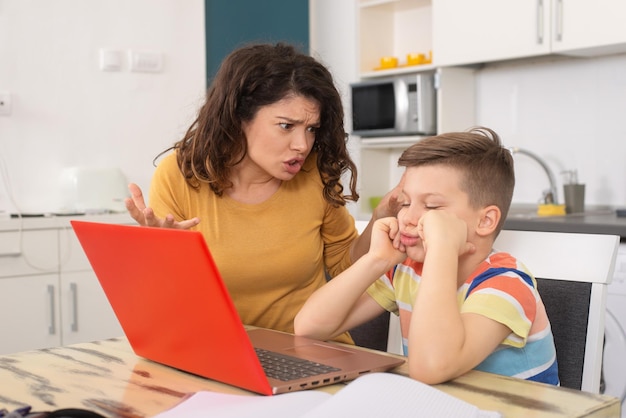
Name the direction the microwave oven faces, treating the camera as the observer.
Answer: facing the viewer and to the left of the viewer

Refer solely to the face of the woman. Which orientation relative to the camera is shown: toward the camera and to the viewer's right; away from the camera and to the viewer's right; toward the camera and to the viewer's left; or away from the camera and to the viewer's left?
toward the camera and to the viewer's right

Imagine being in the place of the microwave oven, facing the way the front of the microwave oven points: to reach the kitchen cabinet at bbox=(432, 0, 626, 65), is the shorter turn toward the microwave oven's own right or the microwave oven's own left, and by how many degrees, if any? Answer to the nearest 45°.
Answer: approximately 90° to the microwave oven's own left

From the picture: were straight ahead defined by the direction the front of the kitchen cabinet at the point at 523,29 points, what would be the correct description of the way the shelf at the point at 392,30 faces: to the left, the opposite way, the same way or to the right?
the same way

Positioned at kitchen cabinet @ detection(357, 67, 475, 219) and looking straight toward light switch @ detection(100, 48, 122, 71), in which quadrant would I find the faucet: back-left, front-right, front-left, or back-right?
back-left

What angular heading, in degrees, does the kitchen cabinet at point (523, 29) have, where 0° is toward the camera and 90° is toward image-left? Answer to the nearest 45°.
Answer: approximately 45°

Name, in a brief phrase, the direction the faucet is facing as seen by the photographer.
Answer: facing to the left of the viewer

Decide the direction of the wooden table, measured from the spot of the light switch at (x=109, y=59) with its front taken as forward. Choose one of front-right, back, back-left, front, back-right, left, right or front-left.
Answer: front

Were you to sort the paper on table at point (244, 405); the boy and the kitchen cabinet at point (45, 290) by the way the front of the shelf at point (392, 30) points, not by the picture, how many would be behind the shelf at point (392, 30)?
0

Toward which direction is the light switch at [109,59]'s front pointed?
toward the camera

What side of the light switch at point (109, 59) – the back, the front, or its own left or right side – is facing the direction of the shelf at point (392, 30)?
left

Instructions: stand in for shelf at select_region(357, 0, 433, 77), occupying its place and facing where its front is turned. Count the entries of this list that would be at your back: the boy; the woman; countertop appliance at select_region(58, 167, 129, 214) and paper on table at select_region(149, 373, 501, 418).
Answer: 0

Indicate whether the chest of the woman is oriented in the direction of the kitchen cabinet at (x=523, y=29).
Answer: no
